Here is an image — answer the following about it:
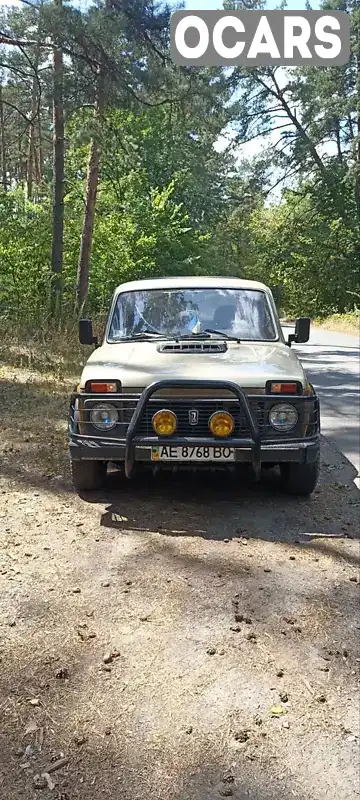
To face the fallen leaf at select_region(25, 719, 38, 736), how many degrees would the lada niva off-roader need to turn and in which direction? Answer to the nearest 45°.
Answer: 0° — it already faces it

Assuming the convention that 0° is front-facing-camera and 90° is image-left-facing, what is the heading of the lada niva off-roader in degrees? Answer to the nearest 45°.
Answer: approximately 0°

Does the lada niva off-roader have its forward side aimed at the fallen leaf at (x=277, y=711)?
yes

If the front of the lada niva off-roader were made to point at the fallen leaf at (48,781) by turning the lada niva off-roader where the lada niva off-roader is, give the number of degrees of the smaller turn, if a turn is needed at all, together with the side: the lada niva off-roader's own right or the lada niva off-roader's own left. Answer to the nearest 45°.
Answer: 0° — it already faces it
